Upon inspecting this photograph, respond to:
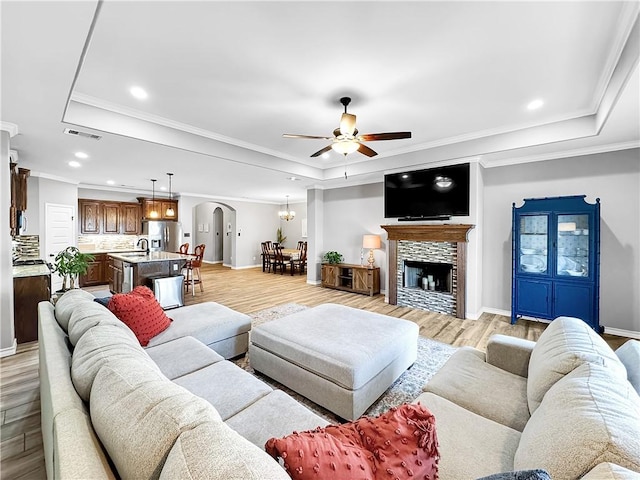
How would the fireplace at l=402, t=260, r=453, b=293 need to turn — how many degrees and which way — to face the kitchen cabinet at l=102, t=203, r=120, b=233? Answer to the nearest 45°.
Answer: approximately 45° to its right

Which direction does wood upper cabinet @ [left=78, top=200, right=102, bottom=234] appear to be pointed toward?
toward the camera

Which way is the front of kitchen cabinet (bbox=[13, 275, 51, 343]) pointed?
to the viewer's right

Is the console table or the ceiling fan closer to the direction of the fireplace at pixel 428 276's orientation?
the ceiling fan

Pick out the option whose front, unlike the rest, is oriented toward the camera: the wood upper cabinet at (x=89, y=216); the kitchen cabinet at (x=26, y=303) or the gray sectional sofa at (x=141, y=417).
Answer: the wood upper cabinet

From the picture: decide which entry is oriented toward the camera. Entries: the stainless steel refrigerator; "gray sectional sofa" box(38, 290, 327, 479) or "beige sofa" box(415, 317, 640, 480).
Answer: the stainless steel refrigerator

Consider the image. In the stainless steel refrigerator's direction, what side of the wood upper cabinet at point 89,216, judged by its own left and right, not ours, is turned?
left

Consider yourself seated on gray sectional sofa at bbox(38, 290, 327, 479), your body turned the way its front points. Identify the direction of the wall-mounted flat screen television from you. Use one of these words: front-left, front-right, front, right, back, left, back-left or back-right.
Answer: front

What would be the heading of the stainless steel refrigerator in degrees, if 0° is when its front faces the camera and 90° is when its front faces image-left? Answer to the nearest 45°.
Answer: approximately 0°

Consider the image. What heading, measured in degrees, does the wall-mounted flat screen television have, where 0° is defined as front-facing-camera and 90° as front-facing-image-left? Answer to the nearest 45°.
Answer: approximately 45°

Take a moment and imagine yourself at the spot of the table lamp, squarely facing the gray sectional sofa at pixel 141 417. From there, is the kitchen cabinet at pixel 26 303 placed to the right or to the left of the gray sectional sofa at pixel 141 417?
right

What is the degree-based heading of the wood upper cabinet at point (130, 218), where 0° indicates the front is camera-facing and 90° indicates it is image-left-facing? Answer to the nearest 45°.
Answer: approximately 0°

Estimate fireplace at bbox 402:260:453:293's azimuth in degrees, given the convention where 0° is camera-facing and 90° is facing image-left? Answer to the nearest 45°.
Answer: approximately 45°

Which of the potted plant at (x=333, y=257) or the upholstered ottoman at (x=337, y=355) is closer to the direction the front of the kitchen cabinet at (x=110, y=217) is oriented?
the upholstered ottoman

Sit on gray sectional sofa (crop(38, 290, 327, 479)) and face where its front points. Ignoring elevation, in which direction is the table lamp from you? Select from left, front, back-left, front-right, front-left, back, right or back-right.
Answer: front

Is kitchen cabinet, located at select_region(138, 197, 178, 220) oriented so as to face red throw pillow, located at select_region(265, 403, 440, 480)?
yes
